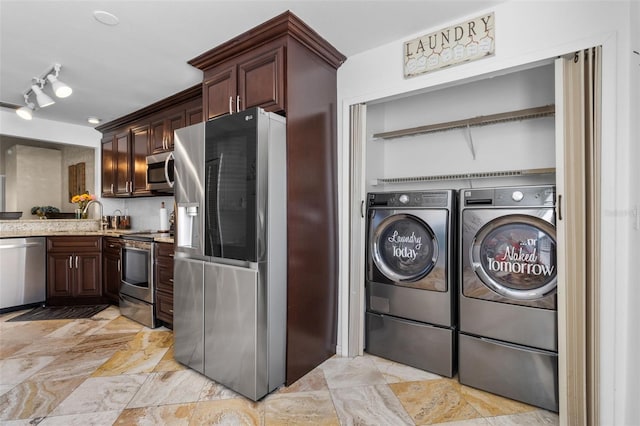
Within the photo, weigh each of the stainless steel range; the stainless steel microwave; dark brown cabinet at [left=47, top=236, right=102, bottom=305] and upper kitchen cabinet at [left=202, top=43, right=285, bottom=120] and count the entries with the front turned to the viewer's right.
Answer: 0

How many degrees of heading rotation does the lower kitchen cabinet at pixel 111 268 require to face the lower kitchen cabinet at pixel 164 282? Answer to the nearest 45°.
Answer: approximately 45° to its left

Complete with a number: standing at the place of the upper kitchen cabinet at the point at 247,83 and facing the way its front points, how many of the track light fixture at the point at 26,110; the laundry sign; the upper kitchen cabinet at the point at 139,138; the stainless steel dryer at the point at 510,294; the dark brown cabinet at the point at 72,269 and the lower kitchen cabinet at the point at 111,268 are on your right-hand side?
4

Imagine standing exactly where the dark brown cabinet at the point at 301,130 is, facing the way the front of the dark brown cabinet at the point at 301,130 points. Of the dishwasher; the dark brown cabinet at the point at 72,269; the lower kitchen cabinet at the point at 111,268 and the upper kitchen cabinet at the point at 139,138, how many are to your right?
4

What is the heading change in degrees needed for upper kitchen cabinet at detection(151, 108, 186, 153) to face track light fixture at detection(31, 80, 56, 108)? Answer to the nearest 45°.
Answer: approximately 45° to its right

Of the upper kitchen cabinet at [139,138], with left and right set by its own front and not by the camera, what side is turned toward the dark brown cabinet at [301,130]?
left

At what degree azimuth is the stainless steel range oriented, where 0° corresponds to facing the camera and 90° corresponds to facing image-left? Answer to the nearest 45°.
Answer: approximately 45°

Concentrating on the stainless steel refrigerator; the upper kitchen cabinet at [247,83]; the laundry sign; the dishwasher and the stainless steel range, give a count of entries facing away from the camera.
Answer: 0

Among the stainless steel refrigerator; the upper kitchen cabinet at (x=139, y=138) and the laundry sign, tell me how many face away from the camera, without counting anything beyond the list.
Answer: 0

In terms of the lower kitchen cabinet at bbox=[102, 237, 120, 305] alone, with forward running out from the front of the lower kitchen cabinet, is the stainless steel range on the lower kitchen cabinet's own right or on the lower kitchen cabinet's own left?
on the lower kitchen cabinet's own left

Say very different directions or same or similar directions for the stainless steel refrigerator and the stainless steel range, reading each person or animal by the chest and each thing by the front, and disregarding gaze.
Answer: same or similar directions

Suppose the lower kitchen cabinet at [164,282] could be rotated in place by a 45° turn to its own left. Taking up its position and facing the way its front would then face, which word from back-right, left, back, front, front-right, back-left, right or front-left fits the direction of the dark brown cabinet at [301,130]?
front-left

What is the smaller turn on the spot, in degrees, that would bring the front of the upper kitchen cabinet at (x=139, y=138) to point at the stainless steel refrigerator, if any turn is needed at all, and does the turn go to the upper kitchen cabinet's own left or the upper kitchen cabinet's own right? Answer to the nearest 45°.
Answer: approximately 45° to the upper kitchen cabinet's own left

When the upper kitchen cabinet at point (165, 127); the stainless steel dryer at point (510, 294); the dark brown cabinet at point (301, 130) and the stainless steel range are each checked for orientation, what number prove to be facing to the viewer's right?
0

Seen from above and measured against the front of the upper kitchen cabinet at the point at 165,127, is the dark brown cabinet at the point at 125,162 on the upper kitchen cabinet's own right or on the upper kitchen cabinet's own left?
on the upper kitchen cabinet's own right

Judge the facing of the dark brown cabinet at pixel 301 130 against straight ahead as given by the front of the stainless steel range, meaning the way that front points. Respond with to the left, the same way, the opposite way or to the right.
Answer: the same way

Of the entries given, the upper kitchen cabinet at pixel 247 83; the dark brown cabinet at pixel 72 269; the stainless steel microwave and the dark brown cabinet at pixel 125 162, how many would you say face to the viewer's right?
0

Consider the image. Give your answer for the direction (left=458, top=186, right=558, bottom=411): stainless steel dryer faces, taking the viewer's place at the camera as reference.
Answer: facing the viewer and to the left of the viewer
